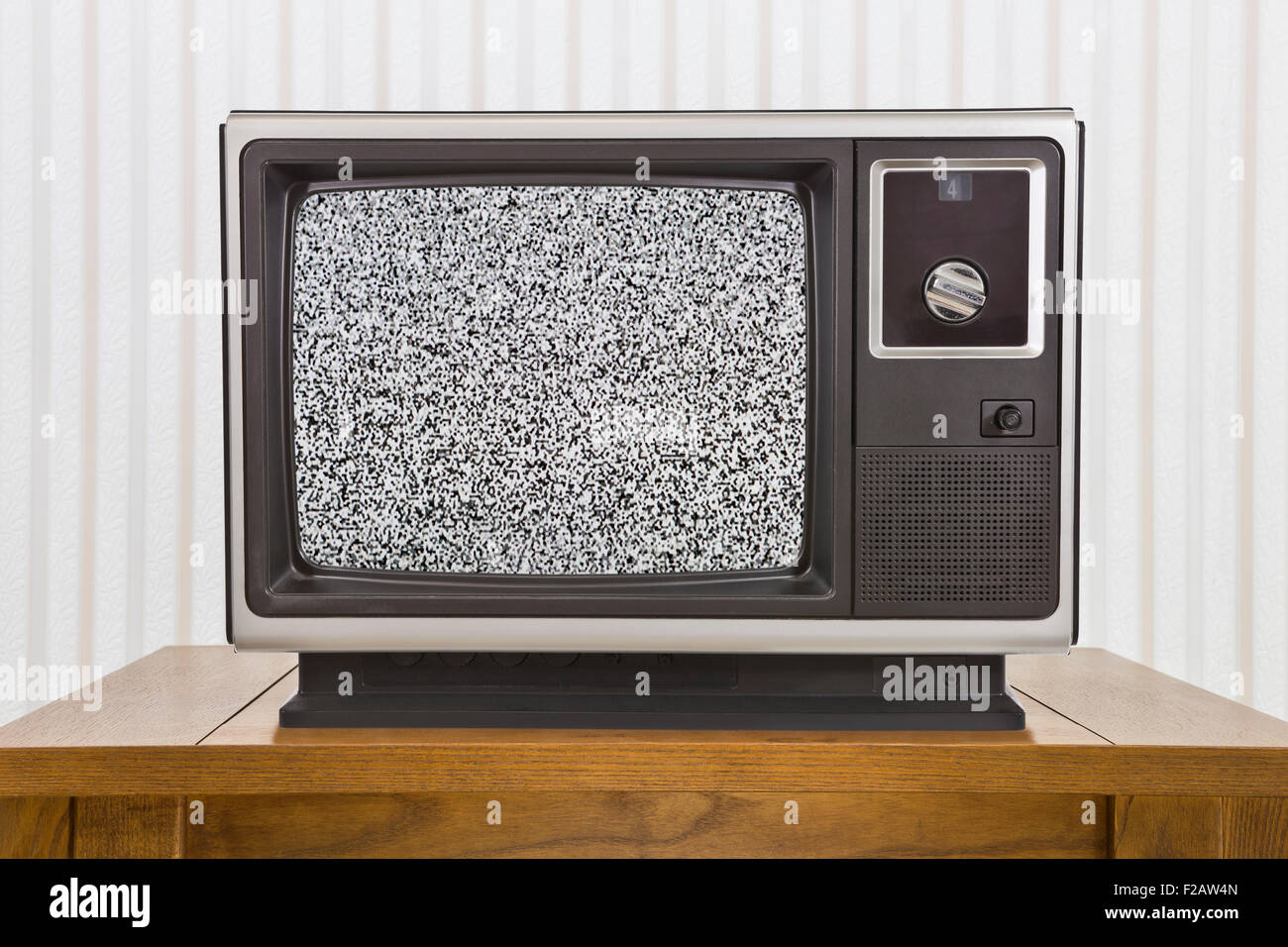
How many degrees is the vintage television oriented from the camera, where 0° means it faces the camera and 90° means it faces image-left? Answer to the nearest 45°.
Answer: approximately 0°
